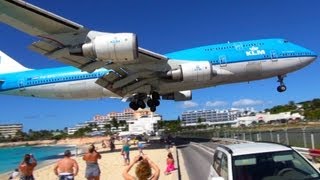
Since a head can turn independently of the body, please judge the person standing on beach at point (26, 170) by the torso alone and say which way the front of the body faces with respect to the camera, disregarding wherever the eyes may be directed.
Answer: away from the camera

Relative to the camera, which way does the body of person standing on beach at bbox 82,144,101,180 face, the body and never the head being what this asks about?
away from the camera

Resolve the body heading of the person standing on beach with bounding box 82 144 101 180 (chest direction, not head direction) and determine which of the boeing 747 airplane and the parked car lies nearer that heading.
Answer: the boeing 747 airplane

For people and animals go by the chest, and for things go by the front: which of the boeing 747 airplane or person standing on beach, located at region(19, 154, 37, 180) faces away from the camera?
the person standing on beach

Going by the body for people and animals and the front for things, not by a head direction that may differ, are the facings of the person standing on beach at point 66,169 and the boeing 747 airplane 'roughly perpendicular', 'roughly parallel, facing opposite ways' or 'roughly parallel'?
roughly perpendicular

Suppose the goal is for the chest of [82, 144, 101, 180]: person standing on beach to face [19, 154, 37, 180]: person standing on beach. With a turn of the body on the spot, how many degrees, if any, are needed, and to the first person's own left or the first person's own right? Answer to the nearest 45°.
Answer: approximately 90° to the first person's own left

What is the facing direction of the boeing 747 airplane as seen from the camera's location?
facing to the right of the viewer

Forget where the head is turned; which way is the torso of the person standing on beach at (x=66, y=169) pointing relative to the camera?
away from the camera
